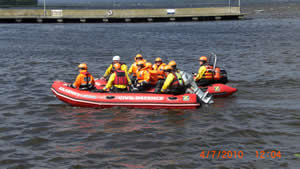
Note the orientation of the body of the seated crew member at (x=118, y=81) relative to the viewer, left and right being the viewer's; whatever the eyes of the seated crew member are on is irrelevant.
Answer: facing away from the viewer and to the left of the viewer

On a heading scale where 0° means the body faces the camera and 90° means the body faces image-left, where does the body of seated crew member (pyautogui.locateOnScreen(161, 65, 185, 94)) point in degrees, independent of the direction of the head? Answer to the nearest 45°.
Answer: approximately 135°

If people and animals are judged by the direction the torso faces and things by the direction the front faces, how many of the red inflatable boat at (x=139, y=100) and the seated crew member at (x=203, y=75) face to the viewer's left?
2

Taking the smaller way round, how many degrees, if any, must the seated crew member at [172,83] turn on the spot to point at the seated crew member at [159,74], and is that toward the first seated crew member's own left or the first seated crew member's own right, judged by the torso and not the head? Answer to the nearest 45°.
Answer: approximately 45° to the first seated crew member's own right

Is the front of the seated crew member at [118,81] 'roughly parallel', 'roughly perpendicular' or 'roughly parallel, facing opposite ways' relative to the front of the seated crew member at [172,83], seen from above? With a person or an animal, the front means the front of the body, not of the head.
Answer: roughly parallel

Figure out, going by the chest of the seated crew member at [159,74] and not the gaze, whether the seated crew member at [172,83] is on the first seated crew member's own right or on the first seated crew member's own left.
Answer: on the first seated crew member's own left

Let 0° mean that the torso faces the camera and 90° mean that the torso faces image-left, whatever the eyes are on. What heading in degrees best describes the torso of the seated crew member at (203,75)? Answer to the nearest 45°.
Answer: approximately 90°

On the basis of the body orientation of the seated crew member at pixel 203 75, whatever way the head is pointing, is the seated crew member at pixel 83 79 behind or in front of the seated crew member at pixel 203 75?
in front

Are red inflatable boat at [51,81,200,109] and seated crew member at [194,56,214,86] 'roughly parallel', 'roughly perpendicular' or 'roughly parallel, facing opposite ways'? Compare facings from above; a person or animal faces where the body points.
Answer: roughly parallel

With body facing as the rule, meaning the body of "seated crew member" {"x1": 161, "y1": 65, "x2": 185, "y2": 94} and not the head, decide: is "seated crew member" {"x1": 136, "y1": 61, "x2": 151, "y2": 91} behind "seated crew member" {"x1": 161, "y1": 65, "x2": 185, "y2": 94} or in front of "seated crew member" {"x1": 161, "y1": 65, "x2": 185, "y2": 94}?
in front

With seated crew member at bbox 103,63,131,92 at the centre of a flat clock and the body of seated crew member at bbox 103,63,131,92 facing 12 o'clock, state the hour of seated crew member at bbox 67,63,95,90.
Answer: seated crew member at bbox 67,63,95,90 is roughly at 9 o'clock from seated crew member at bbox 103,63,131,92.

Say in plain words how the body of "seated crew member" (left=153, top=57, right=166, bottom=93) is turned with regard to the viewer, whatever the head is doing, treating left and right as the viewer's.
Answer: facing the viewer and to the left of the viewer

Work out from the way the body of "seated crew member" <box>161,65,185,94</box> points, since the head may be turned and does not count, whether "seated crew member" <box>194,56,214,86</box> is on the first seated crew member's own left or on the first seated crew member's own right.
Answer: on the first seated crew member's own right

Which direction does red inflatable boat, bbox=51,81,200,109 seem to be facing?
to the viewer's left
